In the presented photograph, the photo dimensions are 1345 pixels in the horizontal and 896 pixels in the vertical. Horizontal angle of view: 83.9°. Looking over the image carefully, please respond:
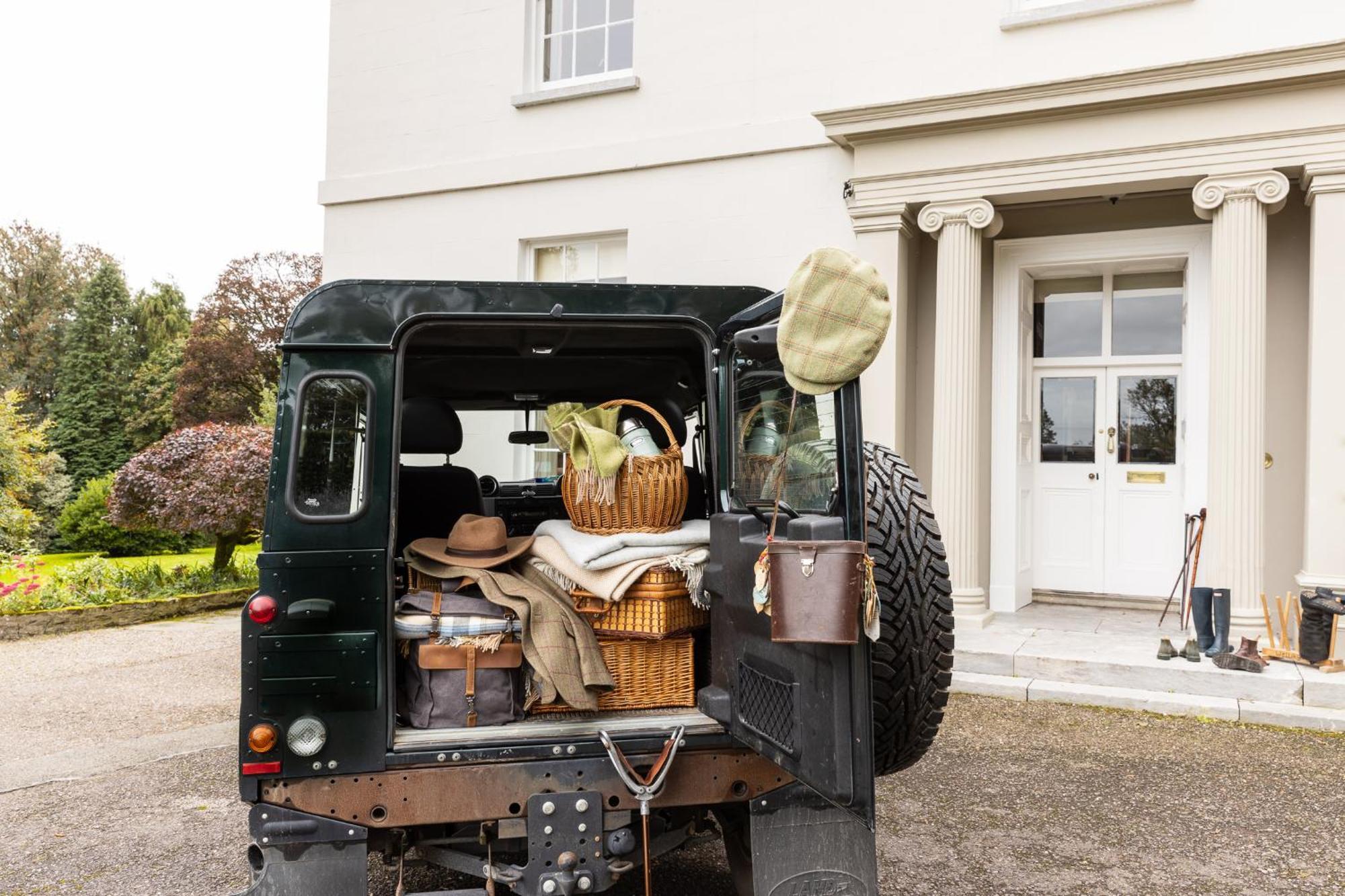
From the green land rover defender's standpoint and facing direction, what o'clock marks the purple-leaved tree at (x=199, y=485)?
The purple-leaved tree is roughly at 11 o'clock from the green land rover defender.

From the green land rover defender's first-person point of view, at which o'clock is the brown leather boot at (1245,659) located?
The brown leather boot is roughly at 2 o'clock from the green land rover defender.

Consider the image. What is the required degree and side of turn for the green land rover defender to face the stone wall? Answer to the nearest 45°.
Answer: approximately 45° to its left

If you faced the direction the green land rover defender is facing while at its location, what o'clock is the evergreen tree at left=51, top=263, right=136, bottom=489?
The evergreen tree is roughly at 11 o'clock from the green land rover defender.

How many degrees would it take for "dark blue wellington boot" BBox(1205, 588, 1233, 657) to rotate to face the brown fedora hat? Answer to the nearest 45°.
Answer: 0° — it already faces it

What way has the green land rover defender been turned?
away from the camera

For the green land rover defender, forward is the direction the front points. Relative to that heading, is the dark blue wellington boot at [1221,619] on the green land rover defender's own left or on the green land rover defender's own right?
on the green land rover defender's own right

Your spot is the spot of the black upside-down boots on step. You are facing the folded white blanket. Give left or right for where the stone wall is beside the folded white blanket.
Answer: right

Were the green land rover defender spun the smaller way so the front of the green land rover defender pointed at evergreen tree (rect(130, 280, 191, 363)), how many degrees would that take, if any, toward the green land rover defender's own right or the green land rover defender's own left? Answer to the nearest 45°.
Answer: approximately 45° to the green land rover defender's own left

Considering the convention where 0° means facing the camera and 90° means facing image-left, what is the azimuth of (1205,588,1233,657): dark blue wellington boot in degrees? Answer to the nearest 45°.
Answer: approximately 45°

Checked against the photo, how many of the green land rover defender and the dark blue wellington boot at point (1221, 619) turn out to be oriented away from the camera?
1

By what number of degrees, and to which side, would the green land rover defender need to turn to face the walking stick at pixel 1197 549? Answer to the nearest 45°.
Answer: approximately 45° to its right
